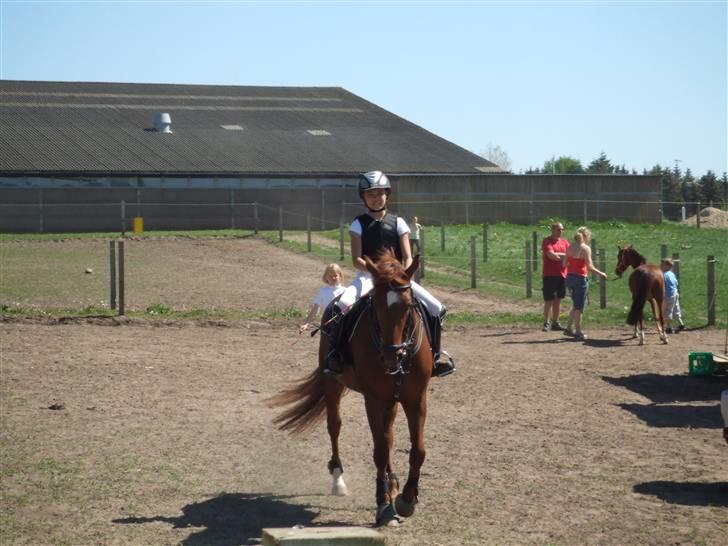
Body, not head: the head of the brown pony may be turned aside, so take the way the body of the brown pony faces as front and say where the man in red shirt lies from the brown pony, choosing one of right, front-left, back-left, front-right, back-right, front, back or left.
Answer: front

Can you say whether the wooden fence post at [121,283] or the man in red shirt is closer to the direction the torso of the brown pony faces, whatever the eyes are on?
the man in red shirt

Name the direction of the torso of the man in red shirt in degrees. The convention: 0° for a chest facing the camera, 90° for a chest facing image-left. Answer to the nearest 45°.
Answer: approximately 315°

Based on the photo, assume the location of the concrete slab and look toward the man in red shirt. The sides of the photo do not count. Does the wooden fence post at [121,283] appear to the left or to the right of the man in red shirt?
left

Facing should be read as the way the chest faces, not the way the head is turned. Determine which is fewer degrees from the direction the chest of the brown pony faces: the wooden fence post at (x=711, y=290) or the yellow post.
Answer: the yellow post

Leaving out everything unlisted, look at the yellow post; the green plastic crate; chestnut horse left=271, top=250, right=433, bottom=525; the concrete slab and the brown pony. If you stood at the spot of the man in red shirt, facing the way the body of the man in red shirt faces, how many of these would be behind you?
1

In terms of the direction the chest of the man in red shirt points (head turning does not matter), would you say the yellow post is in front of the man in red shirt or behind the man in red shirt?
behind
